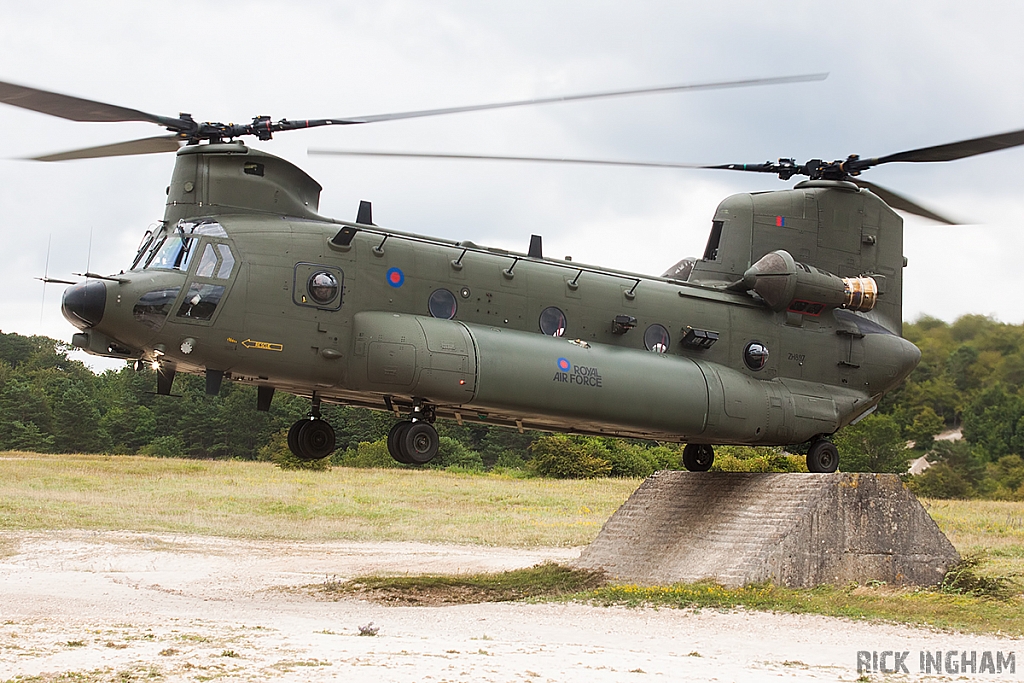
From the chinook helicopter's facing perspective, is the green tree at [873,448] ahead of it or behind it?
behind

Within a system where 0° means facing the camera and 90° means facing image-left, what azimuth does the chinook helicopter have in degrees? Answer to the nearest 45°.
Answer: approximately 45°

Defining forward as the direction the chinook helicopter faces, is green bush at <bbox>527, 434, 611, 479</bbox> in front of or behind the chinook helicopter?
behind
